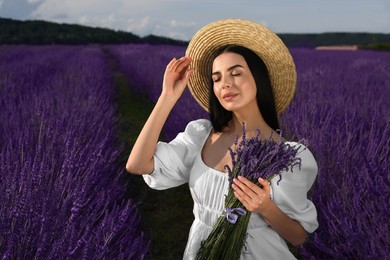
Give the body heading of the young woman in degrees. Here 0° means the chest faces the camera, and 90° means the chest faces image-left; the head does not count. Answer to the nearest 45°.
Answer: approximately 45°
